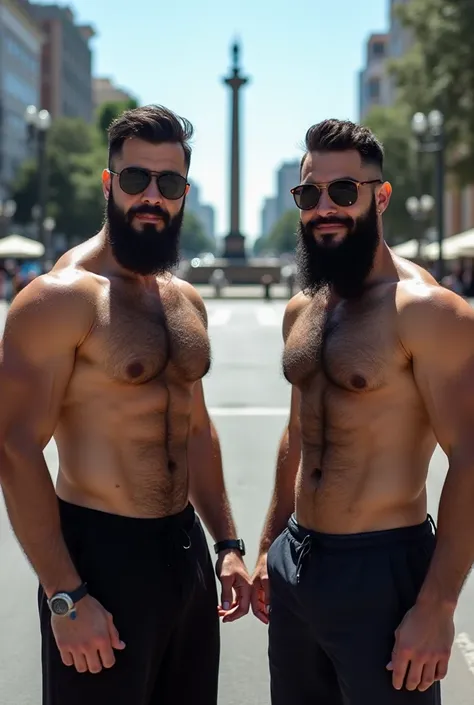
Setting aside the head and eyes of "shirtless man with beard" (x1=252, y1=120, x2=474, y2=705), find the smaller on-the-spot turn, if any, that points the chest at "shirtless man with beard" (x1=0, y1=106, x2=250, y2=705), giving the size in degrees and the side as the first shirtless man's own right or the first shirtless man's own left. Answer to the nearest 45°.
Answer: approximately 45° to the first shirtless man's own right

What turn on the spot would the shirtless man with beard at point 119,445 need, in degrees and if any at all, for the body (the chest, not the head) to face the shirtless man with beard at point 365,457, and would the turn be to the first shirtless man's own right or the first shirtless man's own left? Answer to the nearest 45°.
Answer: approximately 45° to the first shirtless man's own left

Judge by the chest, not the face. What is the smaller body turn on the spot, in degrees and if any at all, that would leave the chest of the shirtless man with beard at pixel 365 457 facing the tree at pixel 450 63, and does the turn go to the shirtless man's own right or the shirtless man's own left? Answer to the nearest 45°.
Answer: approximately 135° to the shirtless man's own right

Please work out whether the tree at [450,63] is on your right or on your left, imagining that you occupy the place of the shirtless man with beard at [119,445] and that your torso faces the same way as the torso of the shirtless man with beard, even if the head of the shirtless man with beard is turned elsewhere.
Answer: on your left

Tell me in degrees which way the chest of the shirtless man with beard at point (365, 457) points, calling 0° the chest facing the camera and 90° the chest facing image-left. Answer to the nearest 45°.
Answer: approximately 45°

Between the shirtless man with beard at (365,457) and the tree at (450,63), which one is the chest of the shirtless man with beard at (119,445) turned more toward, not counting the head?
the shirtless man with beard
